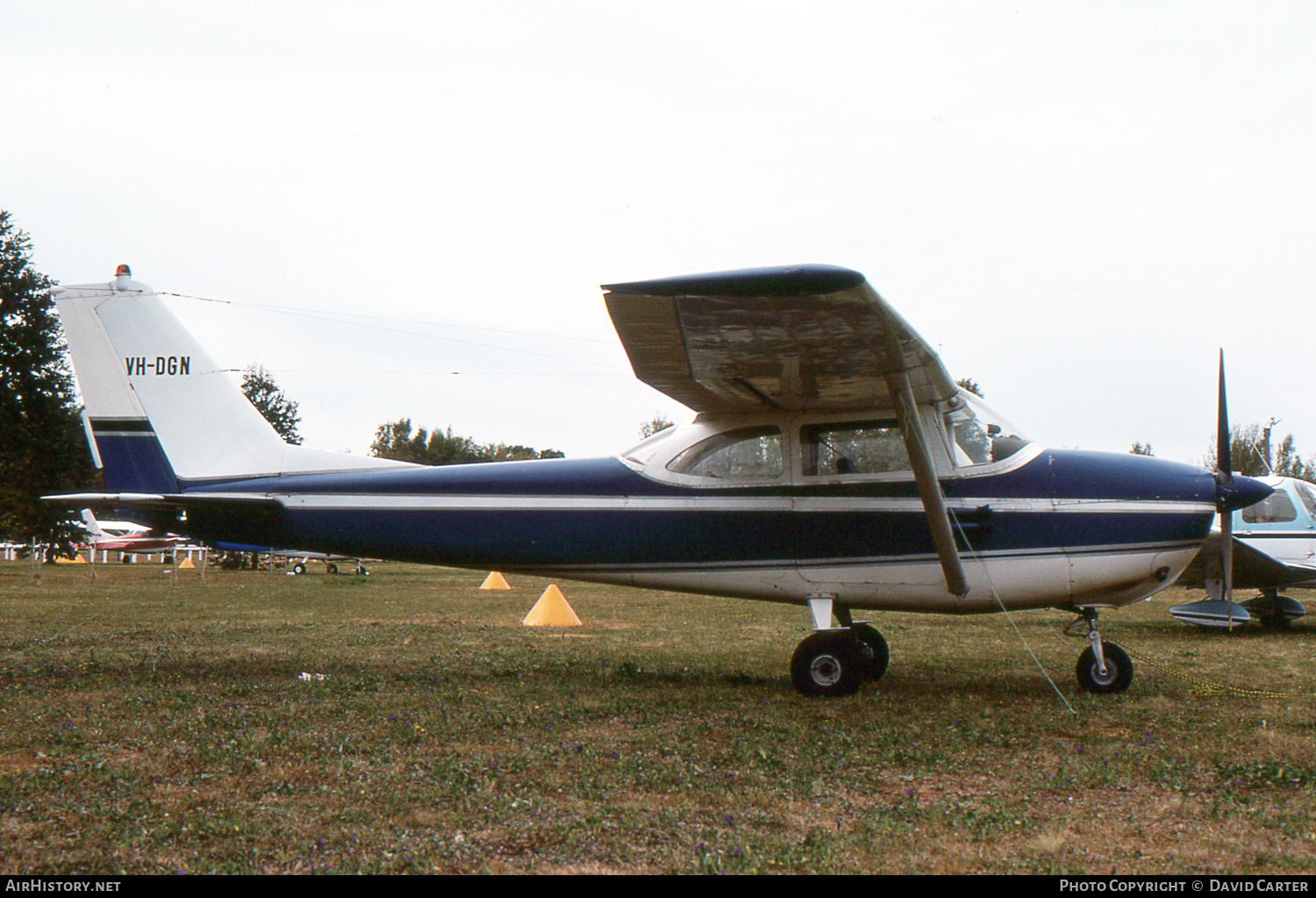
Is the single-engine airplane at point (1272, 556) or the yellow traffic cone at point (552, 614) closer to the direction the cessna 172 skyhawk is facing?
the single-engine airplane

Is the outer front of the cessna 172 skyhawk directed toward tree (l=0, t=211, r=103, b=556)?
no

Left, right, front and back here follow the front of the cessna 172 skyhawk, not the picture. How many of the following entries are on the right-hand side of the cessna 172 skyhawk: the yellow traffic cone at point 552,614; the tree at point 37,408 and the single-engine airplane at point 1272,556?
0

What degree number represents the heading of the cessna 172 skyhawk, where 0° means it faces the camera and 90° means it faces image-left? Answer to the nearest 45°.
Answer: approximately 270°

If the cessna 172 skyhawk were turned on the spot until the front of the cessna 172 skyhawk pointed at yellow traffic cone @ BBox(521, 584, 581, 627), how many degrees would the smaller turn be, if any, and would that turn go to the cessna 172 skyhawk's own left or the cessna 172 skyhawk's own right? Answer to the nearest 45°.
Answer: approximately 90° to the cessna 172 skyhawk's own left

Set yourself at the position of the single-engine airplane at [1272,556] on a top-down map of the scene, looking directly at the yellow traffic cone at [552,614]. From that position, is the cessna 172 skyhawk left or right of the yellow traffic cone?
left

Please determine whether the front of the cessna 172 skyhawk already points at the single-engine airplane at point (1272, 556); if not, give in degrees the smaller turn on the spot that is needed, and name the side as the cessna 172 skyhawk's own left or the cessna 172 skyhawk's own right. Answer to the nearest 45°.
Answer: approximately 45° to the cessna 172 skyhawk's own left
